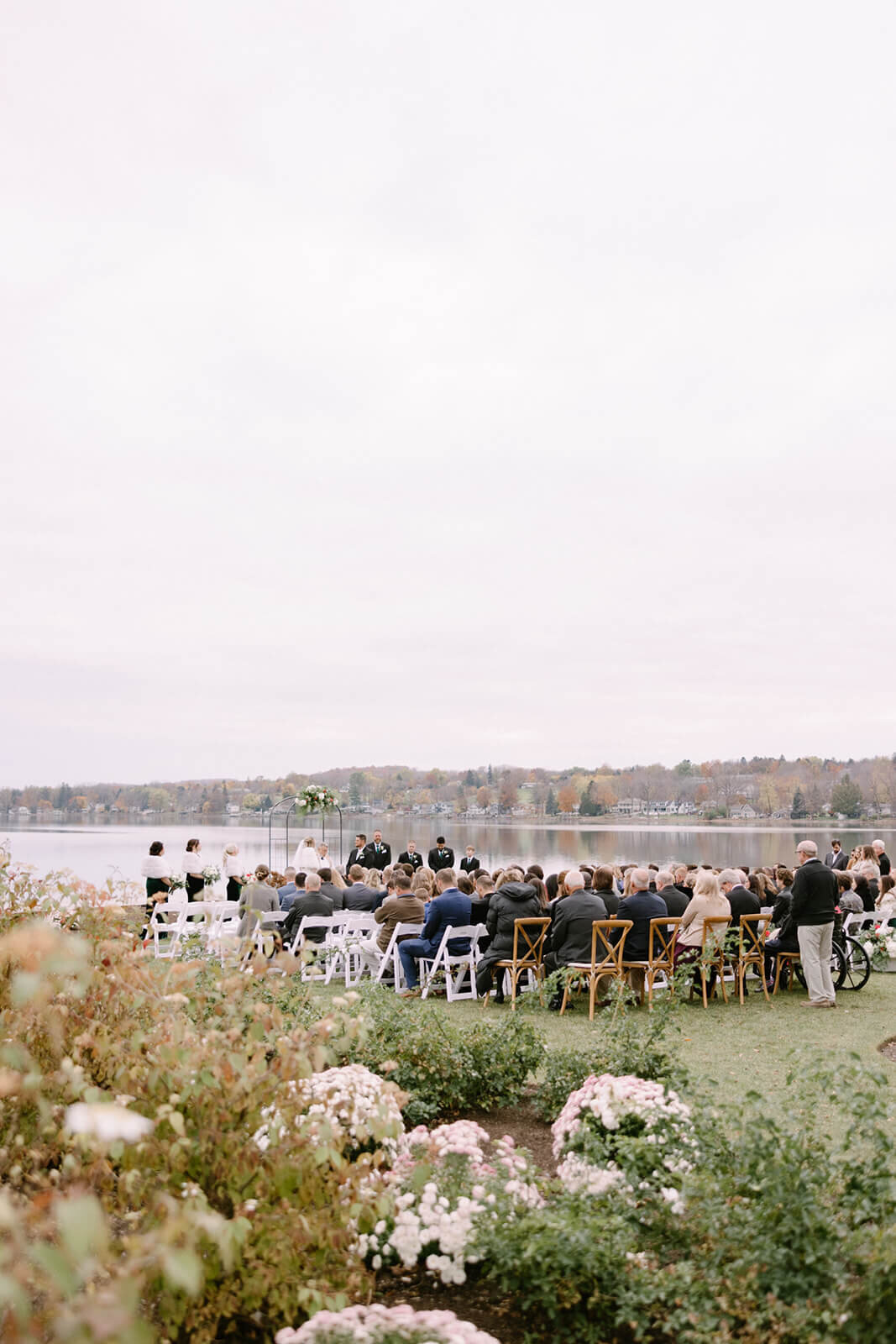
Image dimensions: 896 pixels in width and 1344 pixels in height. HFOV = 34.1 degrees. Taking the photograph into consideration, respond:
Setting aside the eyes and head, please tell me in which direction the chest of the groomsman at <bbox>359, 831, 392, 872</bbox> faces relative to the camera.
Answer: toward the camera

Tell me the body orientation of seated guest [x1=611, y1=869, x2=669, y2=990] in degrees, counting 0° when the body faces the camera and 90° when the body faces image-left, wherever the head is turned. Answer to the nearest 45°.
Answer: approximately 135°

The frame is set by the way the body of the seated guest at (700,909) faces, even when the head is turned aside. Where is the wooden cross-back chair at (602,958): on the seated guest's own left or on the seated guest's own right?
on the seated guest's own left

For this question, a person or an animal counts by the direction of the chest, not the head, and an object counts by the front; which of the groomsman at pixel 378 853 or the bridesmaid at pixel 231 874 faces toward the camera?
the groomsman

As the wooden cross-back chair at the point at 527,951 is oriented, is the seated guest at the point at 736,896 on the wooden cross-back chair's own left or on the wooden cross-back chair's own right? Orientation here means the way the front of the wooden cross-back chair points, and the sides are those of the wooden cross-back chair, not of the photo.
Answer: on the wooden cross-back chair's own right

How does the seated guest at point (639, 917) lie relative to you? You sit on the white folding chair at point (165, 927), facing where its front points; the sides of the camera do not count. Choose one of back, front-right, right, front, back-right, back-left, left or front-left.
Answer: back-right

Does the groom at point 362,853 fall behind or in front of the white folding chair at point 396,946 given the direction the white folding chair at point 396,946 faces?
in front

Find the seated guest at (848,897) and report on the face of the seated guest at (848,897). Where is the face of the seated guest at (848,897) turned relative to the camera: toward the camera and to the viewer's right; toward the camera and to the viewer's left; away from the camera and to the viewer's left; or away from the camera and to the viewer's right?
away from the camera and to the viewer's left

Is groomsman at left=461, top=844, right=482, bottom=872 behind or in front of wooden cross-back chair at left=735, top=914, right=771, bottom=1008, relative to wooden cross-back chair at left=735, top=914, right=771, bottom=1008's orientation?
in front

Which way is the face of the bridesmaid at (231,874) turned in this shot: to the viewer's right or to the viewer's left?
to the viewer's right

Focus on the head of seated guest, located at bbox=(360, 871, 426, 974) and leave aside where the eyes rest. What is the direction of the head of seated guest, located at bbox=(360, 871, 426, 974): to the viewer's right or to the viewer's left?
to the viewer's left

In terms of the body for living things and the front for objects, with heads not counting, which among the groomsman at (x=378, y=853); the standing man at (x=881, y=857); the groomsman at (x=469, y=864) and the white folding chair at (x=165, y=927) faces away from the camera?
the white folding chair

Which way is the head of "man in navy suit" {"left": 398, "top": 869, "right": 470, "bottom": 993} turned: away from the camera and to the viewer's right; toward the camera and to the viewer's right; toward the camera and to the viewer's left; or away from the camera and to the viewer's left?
away from the camera and to the viewer's left

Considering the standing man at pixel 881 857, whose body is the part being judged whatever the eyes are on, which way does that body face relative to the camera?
to the viewer's left

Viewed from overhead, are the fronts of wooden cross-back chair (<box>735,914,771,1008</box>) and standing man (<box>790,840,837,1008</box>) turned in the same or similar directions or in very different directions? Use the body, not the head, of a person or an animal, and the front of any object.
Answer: same or similar directions

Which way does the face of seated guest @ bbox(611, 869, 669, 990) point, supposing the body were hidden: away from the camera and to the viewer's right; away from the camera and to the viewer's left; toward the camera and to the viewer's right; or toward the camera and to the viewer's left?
away from the camera and to the viewer's left
